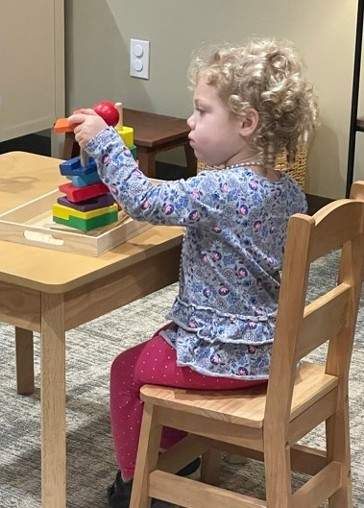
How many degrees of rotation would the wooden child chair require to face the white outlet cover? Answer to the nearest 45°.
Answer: approximately 45° to its right

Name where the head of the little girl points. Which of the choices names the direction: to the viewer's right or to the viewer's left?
to the viewer's left

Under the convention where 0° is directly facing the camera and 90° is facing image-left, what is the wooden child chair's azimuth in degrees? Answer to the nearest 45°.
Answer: approximately 135°
